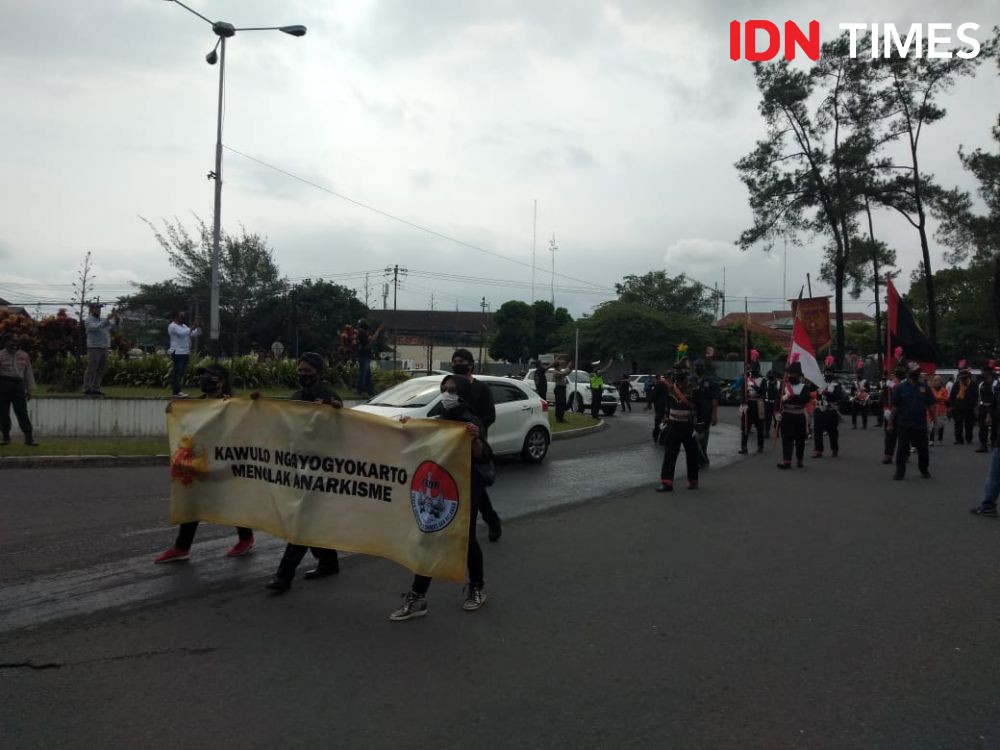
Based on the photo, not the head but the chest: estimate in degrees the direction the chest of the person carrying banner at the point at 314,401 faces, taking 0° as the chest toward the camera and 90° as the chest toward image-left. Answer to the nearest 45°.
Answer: approximately 45°

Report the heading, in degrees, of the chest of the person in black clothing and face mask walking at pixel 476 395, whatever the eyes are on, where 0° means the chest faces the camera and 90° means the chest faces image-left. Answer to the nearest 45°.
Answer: approximately 45°

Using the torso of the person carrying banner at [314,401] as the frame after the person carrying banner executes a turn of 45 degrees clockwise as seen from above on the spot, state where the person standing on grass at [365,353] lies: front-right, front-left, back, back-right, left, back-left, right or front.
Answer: right

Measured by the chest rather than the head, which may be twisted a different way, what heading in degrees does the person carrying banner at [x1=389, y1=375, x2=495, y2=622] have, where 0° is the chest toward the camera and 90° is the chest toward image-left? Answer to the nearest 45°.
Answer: approximately 45°

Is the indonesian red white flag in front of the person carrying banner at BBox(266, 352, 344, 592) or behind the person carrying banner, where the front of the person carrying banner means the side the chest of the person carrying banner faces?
behind

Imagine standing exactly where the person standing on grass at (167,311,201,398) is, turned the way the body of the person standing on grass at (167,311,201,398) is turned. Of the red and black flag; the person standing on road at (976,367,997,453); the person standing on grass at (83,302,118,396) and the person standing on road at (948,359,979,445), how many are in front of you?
3

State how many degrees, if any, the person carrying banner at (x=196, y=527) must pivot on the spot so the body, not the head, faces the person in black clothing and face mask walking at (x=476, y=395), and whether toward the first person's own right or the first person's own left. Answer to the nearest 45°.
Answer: approximately 90° to the first person's own left

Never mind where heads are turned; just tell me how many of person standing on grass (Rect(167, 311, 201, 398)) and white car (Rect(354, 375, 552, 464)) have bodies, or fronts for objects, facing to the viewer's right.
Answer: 1

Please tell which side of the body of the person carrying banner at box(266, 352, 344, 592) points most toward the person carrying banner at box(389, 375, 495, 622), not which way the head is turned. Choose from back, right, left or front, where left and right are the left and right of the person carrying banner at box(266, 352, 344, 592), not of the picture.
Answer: left

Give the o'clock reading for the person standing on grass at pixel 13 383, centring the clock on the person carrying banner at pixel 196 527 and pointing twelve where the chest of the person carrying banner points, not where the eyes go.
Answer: The person standing on grass is roughly at 4 o'clock from the person carrying banner.
